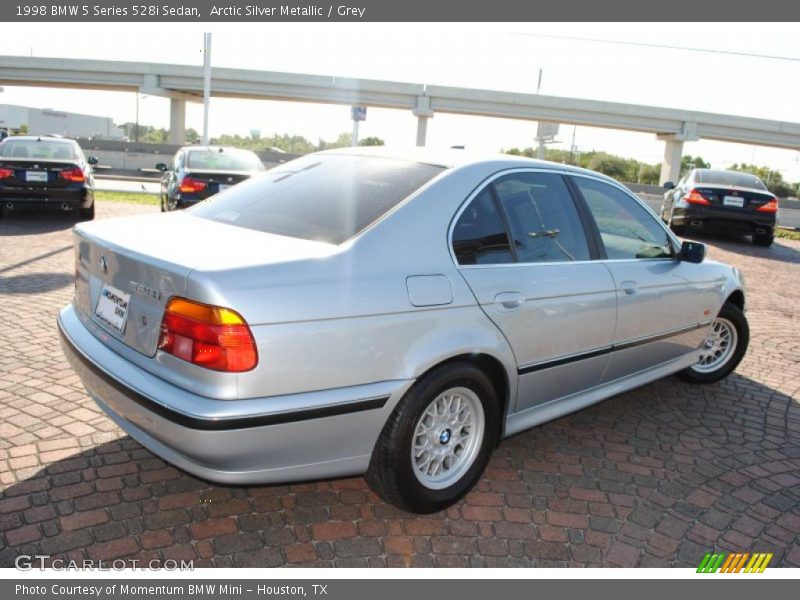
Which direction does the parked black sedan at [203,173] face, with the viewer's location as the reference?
facing away from the viewer

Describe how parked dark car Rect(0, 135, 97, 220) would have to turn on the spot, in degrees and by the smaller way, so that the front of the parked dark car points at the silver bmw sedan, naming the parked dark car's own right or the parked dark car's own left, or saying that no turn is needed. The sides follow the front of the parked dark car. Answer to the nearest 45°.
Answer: approximately 180°

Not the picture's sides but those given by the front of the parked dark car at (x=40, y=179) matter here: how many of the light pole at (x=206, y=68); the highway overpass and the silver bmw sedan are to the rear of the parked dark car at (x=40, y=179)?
1

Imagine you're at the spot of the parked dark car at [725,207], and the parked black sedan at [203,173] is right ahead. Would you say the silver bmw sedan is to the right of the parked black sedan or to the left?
left

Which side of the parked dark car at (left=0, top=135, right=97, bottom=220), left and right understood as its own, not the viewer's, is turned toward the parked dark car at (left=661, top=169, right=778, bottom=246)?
right

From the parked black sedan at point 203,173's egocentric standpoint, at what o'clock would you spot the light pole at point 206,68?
The light pole is roughly at 12 o'clock from the parked black sedan.

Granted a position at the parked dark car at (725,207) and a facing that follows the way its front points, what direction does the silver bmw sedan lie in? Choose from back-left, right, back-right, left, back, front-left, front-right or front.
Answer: back

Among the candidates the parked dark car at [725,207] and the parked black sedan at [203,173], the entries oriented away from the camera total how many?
2

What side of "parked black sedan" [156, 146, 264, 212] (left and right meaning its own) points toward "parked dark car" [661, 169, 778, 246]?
right

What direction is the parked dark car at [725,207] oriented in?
away from the camera

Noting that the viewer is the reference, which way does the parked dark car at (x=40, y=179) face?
facing away from the viewer

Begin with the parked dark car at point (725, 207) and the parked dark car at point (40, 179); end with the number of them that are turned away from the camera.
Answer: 2

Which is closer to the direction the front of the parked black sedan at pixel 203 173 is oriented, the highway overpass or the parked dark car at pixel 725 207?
the highway overpass
